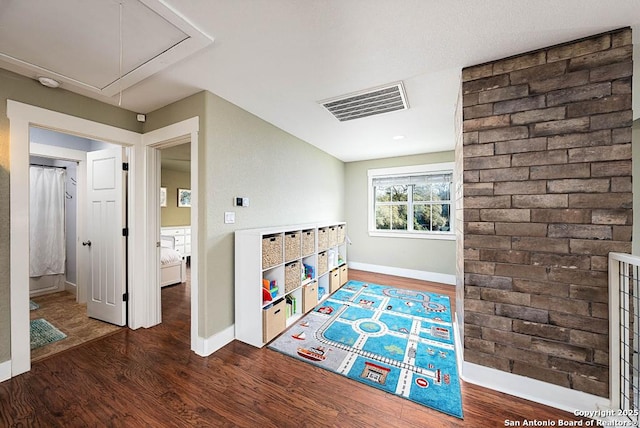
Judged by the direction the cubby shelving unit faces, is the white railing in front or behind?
in front

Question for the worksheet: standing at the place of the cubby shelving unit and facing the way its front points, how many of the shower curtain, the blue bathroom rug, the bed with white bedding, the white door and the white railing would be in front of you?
1

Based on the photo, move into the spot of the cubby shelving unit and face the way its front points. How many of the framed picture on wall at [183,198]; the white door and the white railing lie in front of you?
1

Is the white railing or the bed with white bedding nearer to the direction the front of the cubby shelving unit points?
the white railing

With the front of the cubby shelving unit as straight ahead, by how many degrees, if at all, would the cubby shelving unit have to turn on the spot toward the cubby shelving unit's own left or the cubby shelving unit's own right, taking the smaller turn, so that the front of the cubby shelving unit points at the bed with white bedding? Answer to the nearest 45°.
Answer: approximately 180°

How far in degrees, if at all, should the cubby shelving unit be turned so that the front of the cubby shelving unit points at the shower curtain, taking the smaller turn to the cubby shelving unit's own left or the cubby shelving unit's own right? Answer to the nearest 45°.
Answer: approximately 180°

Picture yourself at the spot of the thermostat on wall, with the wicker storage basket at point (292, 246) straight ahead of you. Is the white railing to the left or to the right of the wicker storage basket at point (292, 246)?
right

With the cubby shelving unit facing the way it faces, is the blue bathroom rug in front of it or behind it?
behind

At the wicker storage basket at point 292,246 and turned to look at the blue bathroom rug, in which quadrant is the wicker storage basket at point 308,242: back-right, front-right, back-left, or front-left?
back-right

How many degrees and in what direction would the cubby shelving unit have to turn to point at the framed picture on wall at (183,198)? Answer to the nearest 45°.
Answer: approximately 180°

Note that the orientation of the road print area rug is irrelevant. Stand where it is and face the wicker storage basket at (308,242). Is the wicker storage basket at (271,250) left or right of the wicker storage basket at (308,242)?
left

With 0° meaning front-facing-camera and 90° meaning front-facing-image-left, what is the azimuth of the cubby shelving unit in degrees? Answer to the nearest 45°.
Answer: approximately 315°

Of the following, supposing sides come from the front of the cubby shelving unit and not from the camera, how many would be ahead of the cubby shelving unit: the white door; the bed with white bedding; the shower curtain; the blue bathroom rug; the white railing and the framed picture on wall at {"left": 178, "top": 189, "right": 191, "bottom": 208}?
1

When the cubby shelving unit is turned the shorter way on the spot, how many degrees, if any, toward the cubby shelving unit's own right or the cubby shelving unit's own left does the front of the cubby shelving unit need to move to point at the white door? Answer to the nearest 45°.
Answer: approximately 135° to the cubby shelving unit's own right
